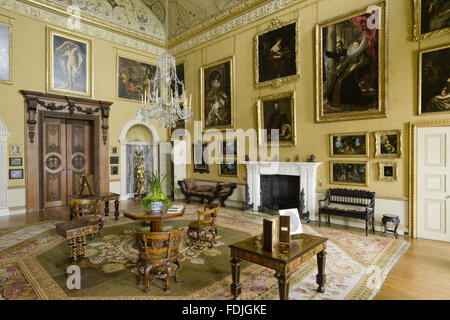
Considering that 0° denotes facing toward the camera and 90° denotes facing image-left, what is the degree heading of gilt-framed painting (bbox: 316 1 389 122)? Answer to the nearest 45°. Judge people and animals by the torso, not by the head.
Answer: approximately 45°

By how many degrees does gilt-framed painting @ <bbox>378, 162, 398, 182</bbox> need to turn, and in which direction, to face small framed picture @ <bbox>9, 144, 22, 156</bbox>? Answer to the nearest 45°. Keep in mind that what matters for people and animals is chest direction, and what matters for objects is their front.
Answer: approximately 90° to its right

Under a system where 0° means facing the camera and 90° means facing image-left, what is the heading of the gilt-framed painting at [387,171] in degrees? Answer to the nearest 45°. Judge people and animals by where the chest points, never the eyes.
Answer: approximately 0°

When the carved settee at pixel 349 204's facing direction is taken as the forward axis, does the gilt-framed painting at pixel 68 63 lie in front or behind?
in front

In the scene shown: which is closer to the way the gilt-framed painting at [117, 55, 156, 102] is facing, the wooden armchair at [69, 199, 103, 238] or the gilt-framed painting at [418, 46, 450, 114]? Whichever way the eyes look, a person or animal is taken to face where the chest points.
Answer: the gilt-framed painting

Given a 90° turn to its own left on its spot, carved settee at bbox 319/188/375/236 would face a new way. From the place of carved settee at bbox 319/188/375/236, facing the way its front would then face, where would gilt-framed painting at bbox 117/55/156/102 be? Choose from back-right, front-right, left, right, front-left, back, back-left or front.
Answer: back-right

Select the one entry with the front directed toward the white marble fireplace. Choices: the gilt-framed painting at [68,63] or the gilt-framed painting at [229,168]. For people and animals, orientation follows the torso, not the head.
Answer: the gilt-framed painting at [68,63]

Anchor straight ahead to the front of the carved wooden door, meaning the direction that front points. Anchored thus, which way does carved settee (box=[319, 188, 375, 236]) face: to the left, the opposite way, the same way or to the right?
to the right
